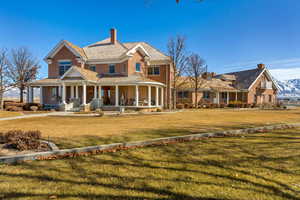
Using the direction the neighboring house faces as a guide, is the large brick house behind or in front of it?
in front

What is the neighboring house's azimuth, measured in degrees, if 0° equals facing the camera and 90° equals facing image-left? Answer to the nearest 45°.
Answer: approximately 45°

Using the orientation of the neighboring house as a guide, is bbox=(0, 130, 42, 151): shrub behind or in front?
in front
